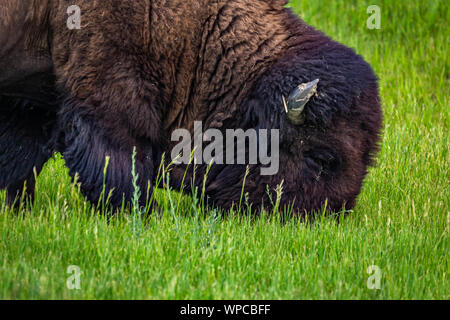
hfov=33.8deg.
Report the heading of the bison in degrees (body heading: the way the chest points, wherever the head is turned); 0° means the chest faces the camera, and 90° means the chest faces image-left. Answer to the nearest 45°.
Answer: approximately 270°
